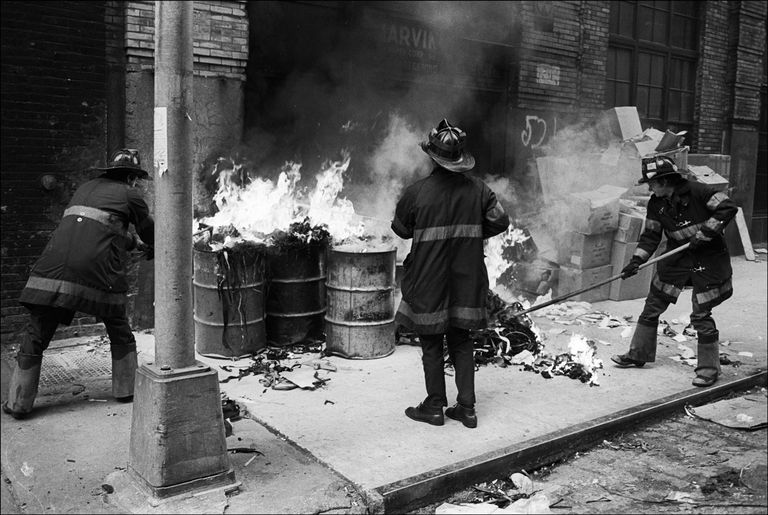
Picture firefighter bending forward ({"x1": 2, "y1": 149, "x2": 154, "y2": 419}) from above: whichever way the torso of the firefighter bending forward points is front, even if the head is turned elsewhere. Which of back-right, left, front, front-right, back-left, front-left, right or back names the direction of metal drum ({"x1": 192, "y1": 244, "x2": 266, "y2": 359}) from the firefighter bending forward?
front

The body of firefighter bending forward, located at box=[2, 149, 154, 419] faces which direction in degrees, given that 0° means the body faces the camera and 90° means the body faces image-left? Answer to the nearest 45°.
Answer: approximately 225°

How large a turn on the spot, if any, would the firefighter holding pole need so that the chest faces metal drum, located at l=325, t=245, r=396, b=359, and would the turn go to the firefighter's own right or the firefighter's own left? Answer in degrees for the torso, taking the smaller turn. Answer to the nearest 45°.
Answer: approximately 45° to the firefighter's own right

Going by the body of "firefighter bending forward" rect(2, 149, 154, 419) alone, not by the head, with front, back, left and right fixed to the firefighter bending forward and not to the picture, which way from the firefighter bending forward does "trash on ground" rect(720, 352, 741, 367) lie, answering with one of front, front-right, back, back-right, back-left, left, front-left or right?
front-right

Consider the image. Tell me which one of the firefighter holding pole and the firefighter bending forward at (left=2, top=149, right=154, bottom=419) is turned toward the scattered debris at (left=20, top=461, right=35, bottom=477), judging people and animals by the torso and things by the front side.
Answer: the firefighter holding pole

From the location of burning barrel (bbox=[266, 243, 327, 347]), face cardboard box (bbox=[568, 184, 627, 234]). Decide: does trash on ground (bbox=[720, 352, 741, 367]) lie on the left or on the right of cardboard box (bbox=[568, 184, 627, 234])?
right

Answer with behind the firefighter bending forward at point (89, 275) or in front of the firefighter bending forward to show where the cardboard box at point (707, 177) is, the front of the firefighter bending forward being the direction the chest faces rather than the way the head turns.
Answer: in front

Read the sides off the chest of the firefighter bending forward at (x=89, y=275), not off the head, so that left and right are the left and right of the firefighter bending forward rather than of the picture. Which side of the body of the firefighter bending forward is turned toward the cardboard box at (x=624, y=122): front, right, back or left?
front

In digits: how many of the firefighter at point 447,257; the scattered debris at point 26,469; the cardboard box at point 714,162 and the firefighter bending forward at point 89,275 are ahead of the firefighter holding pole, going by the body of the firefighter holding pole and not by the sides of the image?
3

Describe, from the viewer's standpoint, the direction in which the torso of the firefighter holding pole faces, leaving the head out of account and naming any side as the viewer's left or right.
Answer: facing the viewer and to the left of the viewer

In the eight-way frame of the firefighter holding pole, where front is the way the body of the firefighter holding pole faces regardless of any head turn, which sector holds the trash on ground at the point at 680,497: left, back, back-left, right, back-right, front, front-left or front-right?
front-left

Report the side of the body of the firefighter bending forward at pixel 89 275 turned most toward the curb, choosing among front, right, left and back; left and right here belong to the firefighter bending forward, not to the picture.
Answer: right

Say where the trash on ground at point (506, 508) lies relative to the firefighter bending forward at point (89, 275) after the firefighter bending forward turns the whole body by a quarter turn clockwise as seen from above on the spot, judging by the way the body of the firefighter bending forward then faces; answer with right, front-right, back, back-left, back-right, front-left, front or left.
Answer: front

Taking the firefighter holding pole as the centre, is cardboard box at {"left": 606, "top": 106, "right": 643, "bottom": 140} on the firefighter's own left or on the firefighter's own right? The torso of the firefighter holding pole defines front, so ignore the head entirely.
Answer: on the firefighter's own right
